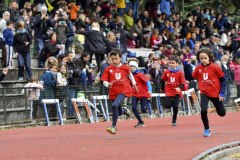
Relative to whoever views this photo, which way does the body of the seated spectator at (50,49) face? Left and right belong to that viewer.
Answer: facing the viewer and to the right of the viewer

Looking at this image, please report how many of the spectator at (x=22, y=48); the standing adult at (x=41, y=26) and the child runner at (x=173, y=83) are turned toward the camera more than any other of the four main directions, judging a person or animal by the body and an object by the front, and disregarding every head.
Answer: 3

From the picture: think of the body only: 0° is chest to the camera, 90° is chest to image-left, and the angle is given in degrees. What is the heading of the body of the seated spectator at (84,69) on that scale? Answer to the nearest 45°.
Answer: approximately 315°

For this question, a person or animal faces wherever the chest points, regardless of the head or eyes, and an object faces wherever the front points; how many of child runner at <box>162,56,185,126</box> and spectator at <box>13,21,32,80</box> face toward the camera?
2

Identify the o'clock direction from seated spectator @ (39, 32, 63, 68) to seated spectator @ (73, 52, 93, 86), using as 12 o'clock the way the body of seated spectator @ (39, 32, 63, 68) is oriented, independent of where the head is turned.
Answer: seated spectator @ (73, 52, 93, 86) is roughly at 11 o'clock from seated spectator @ (39, 32, 63, 68).

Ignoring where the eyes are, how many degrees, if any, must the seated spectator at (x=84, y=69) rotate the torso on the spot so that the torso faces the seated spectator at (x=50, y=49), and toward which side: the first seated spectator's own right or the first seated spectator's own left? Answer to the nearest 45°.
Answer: approximately 135° to the first seated spectator's own right
